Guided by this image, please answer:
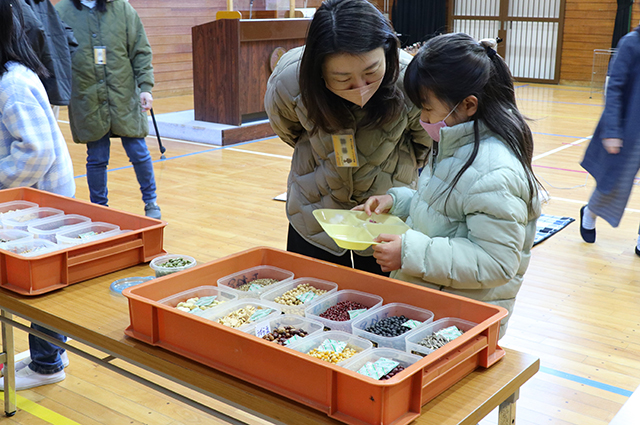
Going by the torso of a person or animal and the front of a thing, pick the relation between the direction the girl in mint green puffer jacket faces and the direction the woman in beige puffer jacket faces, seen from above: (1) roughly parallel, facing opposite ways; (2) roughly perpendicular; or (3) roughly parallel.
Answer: roughly perpendicular

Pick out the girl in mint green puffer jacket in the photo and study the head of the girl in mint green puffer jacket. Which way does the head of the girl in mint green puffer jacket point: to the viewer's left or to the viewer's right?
to the viewer's left

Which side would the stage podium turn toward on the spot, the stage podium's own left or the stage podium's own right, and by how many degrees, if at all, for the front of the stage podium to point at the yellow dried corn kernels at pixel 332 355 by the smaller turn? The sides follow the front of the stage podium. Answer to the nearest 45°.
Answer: approximately 45° to the stage podium's own right

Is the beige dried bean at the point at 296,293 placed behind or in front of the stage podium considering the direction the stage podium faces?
in front

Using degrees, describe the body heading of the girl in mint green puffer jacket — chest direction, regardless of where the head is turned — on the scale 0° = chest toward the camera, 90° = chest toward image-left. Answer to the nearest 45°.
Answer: approximately 90°

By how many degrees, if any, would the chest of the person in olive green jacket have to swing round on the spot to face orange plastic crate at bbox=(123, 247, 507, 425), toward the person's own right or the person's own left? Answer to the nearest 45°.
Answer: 0° — they already face it

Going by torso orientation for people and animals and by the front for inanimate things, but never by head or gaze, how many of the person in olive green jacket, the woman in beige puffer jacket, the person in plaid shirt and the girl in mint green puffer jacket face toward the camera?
2

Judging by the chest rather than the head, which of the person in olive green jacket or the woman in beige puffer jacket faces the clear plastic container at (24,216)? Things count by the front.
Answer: the person in olive green jacket

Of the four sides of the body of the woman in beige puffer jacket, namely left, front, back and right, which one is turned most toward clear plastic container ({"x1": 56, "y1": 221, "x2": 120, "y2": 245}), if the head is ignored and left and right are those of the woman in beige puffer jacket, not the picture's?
right

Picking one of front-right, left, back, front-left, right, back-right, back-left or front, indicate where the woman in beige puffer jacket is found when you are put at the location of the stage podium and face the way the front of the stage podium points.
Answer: front-right
